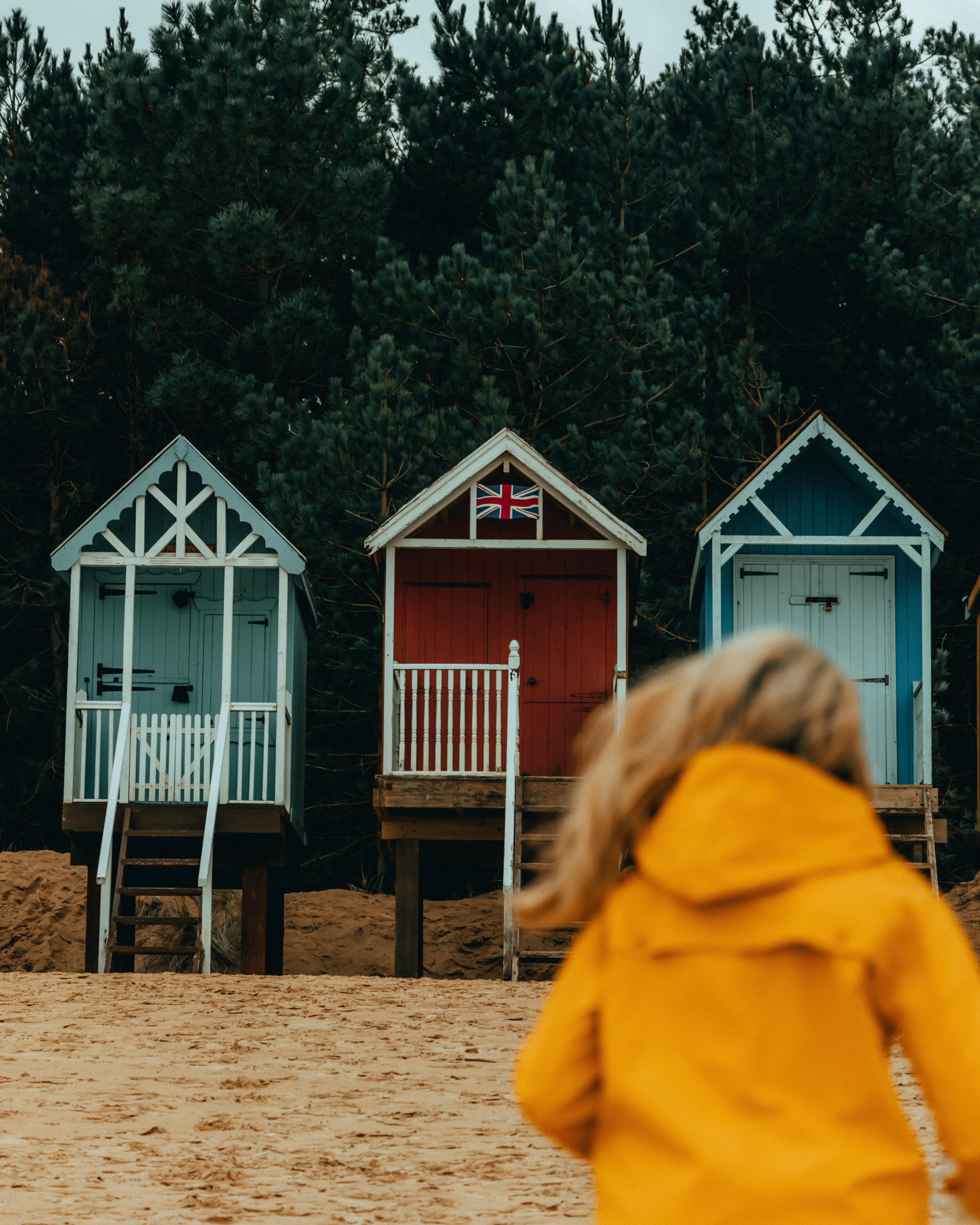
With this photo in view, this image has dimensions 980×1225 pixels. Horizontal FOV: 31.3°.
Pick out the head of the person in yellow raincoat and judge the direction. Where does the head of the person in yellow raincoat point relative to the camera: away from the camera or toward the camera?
away from the camera

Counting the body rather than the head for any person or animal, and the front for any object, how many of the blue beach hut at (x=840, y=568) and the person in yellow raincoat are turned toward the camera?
1

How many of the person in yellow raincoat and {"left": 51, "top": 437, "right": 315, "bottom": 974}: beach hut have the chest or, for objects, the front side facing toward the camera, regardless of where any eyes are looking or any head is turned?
1

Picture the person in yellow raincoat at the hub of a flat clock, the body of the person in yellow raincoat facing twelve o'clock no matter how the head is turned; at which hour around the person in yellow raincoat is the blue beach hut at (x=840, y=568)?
The blue beach hut is roughly at 12 o'clock from the person in yellow raincoat.

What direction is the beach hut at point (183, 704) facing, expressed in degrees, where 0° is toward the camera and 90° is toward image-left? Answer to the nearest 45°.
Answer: approximately 0°

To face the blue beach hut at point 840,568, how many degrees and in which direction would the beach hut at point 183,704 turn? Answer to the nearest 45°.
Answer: approximately 90° to its left

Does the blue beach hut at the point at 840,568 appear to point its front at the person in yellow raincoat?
yes

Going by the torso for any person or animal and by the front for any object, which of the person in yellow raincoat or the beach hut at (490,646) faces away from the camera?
the person in yellow raincoat

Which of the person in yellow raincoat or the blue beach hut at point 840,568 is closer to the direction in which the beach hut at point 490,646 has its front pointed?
the person in yellow raincoat

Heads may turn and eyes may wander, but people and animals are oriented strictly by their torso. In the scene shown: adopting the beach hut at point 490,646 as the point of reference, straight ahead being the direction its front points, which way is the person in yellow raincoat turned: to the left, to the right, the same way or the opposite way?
the opposite way

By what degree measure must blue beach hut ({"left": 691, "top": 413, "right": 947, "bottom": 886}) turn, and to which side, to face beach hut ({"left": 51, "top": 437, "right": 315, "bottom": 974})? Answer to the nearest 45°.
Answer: approximately 90° to its right

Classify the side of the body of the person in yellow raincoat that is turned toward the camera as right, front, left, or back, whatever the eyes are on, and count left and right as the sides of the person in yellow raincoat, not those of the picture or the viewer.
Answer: back

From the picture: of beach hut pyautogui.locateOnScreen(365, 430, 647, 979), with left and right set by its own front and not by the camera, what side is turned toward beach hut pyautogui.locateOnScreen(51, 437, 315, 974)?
right
